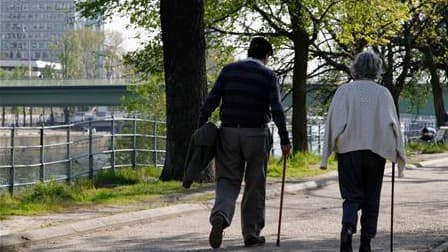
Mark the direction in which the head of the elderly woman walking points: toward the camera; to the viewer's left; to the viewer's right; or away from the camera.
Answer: away from the camera

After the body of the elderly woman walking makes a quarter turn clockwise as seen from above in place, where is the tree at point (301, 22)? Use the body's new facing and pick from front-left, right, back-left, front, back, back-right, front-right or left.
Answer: left

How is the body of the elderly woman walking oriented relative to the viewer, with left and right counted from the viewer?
facing away from the viewer

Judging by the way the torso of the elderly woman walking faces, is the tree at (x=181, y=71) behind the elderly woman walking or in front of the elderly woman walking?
in front

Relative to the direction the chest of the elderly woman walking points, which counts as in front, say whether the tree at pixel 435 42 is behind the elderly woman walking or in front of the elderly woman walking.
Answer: in front
